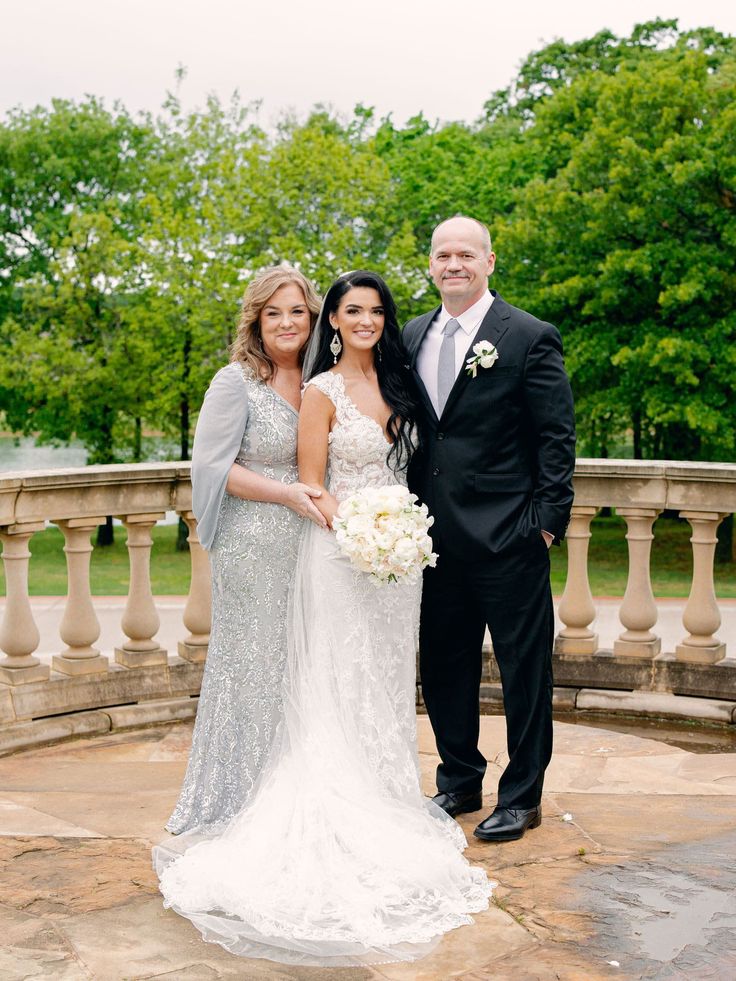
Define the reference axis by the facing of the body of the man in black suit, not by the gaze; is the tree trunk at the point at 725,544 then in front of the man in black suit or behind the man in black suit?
behind

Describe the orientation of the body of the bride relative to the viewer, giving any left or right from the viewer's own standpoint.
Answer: facing the viewer and to the right of the viewer

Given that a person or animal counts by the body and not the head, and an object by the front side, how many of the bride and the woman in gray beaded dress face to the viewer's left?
0

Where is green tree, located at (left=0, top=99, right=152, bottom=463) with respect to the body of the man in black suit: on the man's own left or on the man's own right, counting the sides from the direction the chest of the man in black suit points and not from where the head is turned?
on the man's own right

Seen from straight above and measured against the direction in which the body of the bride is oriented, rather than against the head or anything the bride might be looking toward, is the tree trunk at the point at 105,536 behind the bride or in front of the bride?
behind

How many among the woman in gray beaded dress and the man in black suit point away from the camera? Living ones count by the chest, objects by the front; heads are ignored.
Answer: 0

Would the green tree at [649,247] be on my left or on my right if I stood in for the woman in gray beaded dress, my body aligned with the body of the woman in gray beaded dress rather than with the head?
on my left
